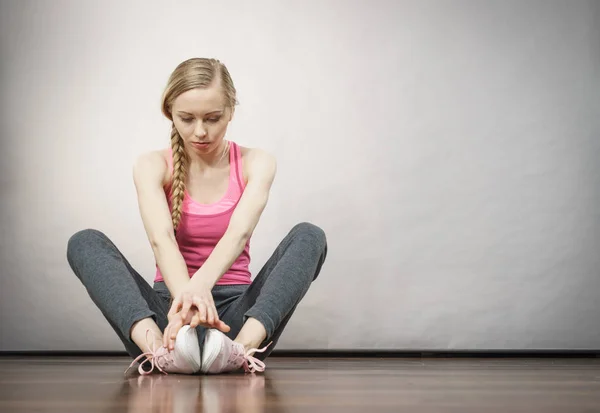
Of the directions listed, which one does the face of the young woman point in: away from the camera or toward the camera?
toward the camera

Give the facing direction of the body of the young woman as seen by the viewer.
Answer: toward the camera
